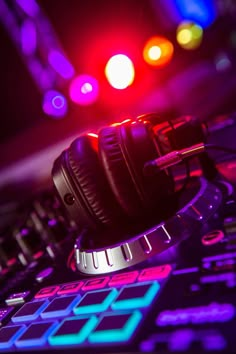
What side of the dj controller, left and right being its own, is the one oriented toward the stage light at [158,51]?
back

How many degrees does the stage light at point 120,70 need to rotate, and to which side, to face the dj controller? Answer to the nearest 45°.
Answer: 0° — it already faces it

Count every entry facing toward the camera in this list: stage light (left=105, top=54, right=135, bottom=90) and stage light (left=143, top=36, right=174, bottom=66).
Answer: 2

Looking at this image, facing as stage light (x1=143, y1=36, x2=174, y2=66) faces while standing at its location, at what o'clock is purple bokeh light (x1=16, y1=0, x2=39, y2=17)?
The purple bokeh light is roughly at 2 o'clock from the stage light.

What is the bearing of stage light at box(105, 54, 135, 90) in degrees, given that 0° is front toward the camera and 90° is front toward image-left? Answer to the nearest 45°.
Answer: approximately 0°

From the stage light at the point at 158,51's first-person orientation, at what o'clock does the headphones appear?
The headphones is roughly at 12 o'clock from the stage light.

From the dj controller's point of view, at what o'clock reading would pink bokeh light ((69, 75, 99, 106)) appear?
The pink bokeh light is roughly at 6 o'clock from the dj controller.
